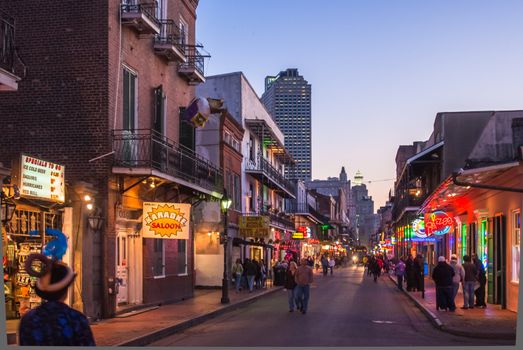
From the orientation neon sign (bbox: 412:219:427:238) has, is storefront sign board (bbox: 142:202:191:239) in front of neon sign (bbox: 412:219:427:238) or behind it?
in front

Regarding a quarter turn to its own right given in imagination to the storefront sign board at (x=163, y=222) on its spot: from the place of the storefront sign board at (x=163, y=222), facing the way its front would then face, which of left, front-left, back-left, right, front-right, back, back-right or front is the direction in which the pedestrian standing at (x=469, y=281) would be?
back

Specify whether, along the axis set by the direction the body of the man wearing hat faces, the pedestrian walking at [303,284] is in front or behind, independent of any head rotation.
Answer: in front

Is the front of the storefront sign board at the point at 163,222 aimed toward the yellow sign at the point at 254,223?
no

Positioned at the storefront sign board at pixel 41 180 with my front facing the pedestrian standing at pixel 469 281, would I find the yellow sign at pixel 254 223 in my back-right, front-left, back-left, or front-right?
front-left

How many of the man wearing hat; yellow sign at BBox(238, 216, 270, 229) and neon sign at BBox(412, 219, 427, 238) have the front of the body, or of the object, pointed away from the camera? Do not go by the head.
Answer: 1

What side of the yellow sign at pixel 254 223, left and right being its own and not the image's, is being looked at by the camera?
front

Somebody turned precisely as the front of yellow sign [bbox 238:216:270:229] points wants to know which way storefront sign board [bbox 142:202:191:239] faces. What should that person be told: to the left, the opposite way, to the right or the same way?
the same way

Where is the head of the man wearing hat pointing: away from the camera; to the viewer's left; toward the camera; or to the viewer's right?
away from the camera

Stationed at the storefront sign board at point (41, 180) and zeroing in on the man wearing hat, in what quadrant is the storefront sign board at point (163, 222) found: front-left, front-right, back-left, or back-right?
back-left

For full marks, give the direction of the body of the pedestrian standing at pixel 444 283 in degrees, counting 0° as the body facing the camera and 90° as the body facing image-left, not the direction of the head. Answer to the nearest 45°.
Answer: approximately 180°

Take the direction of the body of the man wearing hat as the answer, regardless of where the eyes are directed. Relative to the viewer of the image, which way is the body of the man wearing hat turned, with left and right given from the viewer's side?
facing away from the viewer
